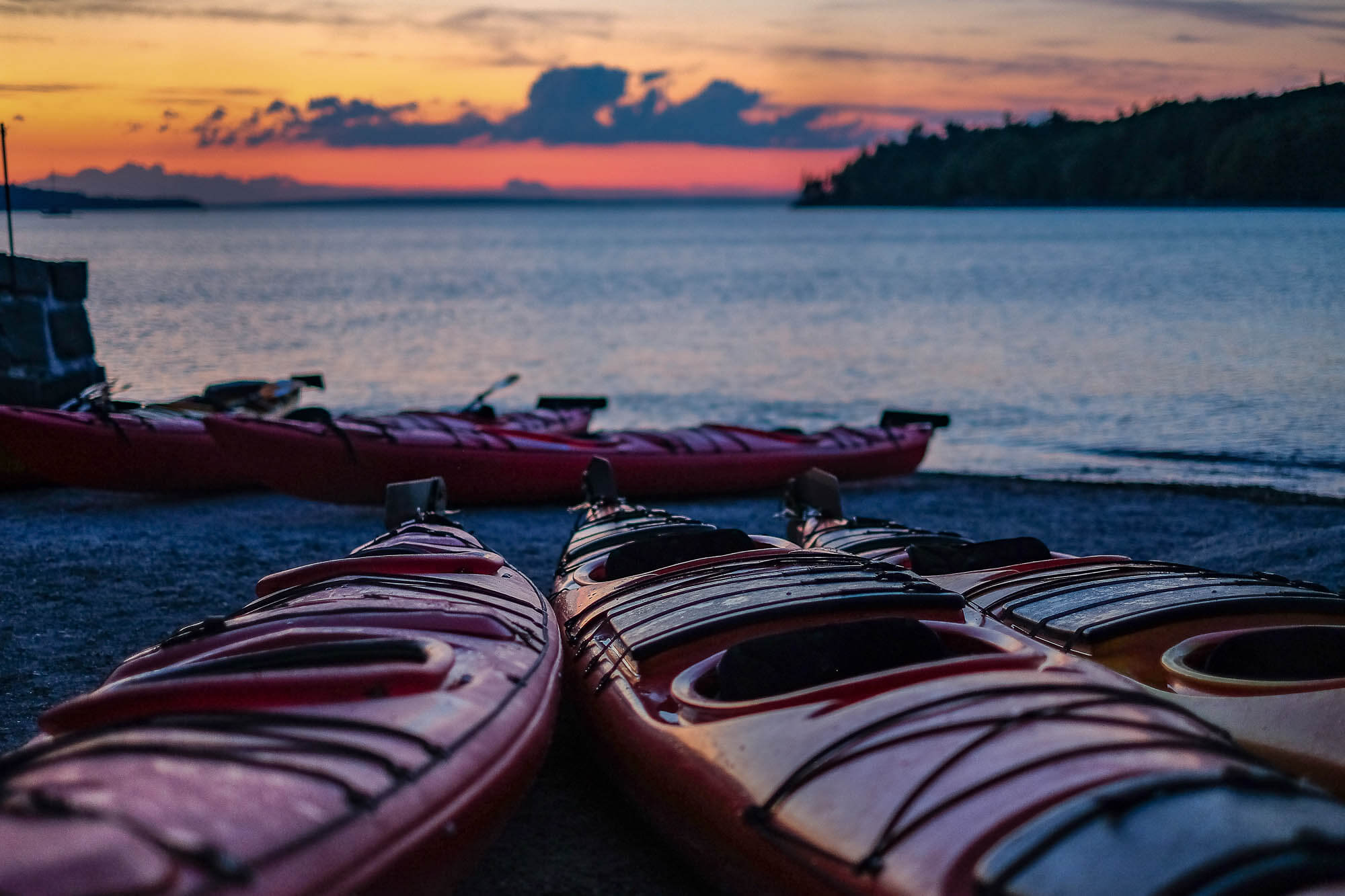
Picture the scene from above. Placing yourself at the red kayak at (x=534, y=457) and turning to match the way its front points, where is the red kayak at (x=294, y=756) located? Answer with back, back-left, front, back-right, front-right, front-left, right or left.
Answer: left

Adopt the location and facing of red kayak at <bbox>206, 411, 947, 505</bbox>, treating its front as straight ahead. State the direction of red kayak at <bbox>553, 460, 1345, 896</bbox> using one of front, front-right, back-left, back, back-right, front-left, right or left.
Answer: left

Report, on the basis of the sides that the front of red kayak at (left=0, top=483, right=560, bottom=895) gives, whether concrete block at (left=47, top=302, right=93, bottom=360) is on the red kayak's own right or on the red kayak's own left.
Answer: on the red kayak's own right

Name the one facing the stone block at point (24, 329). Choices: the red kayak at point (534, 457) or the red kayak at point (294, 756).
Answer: the red kayak at point (534, 457)

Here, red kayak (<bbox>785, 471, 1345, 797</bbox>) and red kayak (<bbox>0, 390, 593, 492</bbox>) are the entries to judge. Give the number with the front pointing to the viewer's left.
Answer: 1

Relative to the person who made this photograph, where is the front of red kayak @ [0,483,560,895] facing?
facing the viewer and to the left of the viewer

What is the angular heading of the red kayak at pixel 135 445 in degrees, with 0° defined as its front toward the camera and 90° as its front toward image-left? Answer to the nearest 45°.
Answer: approximately 90°

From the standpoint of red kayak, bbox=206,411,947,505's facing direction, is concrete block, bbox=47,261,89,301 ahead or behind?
ahead

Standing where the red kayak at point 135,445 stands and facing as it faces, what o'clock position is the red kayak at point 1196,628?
the red kayak at point 1196,628 is roughly at 8 o'clock from the red kayak at point 135,445.

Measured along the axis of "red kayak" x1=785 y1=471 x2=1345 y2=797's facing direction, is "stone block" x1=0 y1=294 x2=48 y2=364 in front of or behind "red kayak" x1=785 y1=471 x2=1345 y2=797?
behind

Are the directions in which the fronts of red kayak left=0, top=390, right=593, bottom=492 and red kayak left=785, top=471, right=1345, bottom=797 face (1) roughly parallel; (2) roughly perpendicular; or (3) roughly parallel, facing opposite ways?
roughly perpendicular

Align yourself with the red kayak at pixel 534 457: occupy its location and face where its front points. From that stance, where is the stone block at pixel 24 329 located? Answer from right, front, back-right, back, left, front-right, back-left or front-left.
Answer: front

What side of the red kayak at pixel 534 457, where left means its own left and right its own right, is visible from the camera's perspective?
left

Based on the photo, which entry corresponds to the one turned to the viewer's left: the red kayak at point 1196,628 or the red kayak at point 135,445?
the red kayak at point 135,445

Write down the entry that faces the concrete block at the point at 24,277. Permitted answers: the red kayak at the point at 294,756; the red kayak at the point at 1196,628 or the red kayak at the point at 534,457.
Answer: the red kayak at the point at 534,457

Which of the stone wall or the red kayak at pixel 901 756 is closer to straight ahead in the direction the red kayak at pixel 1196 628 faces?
the red kayak
